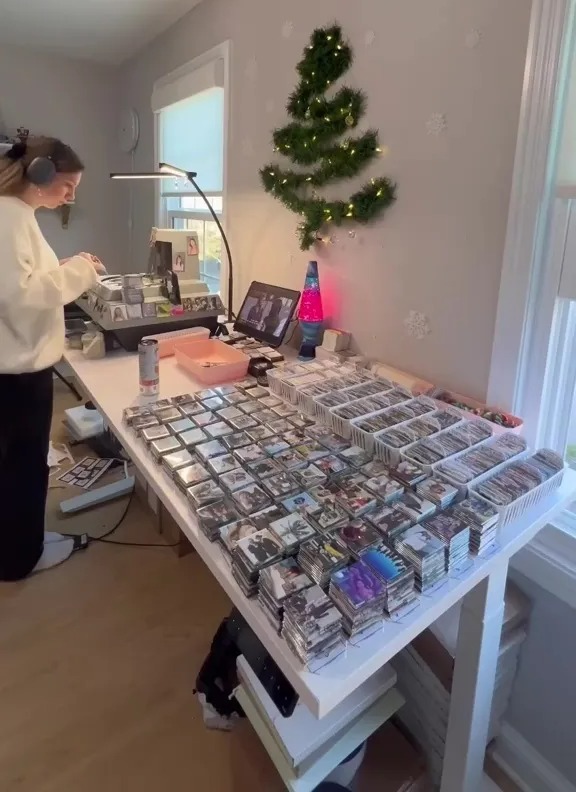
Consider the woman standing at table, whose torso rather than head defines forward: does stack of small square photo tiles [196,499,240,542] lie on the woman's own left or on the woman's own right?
on the woman's own right

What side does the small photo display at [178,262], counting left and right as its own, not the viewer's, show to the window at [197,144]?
back

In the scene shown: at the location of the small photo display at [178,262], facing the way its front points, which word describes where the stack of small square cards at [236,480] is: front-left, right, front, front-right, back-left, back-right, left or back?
front

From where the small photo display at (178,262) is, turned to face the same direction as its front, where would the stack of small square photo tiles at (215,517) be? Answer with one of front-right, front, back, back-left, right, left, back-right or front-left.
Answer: front

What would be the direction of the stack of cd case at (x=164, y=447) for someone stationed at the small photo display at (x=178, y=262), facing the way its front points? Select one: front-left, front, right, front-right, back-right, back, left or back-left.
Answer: front

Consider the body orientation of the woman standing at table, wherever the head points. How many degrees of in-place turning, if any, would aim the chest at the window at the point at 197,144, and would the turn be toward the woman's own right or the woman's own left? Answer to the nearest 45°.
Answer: approximately 45° to the woman's own left

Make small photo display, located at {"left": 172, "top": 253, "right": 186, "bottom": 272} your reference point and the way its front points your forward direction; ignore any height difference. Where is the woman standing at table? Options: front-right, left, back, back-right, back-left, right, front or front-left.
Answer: front-right

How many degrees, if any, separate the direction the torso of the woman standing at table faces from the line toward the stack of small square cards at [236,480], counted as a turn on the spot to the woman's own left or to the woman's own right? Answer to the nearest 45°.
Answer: approximately 90° to the woman's own right

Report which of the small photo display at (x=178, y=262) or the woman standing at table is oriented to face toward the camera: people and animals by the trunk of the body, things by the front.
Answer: the small photo display

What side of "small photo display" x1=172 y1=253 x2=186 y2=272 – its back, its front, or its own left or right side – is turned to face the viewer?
front

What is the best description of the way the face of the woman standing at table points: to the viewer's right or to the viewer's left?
to the viewer's right

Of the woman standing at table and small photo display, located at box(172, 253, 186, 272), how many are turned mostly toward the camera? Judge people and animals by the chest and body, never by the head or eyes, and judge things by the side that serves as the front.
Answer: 1

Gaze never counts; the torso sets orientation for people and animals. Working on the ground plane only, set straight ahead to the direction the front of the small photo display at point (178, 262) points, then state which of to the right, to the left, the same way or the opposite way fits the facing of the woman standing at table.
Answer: to the left

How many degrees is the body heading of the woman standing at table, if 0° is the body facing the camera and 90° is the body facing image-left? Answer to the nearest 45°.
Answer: approximately 270°

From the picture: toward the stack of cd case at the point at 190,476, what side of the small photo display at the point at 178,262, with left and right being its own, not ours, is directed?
front
